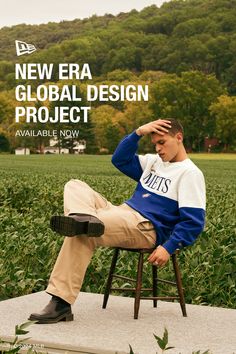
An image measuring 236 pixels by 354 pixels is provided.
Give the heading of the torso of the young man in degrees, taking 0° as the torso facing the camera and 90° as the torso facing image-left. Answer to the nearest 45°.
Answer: approximately 45°

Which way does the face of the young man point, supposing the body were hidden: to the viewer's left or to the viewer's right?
to the viewer's left
